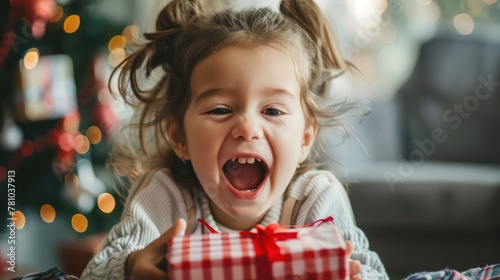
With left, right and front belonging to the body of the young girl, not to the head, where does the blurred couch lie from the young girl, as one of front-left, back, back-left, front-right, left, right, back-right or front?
back-left

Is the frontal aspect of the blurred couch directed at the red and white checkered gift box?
yes

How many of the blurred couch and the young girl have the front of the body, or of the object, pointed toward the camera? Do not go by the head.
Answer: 2

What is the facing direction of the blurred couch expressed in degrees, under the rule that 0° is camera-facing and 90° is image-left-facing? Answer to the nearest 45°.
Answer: approximately 0°

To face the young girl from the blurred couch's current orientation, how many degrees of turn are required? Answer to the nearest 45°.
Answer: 0° — it already faces them
